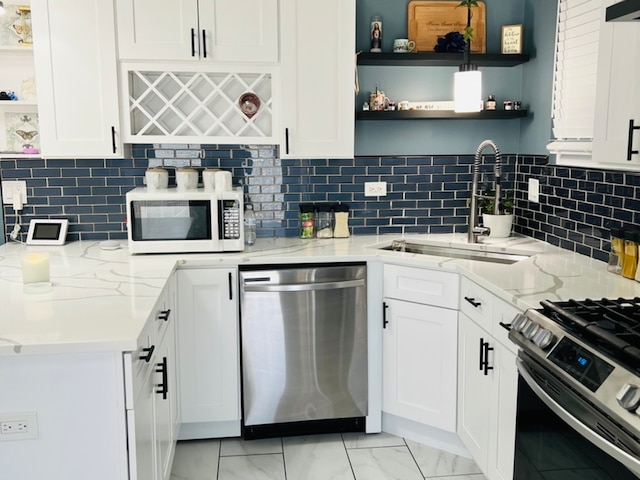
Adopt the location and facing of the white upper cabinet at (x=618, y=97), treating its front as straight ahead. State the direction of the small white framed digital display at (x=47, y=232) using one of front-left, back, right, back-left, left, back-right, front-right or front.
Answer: front-right

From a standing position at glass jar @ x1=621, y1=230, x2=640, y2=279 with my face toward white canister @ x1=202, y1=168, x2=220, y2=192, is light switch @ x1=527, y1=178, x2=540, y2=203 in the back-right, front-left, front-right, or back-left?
front-right

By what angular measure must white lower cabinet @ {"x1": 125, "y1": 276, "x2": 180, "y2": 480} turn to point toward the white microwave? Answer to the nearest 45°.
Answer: approximately 90° to its left

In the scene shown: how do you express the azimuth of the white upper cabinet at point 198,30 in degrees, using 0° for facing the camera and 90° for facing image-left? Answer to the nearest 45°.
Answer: approximately 0°

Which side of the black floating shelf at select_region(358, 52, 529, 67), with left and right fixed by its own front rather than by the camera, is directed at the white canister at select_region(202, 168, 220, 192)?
right

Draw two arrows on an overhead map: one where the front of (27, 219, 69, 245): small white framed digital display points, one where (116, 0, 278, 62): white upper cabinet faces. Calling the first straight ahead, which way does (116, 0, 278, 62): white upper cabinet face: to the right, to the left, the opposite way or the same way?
the same way

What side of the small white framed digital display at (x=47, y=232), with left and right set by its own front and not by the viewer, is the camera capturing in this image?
front

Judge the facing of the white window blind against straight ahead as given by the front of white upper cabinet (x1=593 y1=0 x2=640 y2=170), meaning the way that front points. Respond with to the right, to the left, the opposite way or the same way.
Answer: the same way

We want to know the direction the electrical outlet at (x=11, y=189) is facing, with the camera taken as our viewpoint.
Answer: facing the viewer

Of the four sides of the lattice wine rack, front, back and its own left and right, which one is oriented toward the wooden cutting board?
left

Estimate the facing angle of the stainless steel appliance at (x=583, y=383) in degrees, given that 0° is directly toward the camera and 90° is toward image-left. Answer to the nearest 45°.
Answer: approximately 45°

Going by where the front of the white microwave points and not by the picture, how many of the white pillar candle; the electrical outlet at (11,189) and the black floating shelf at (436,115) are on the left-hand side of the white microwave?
1

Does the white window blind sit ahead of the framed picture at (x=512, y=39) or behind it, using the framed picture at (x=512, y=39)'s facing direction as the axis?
ahead

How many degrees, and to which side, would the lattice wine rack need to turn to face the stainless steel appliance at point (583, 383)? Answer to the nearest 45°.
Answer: approximately 45° to its left

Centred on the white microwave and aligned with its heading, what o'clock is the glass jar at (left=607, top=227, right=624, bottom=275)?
The glass jar is roughly at 10 o'clock from the white microwave.

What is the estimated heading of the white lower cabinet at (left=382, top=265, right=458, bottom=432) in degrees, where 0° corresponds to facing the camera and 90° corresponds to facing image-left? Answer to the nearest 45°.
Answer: approximately 45°

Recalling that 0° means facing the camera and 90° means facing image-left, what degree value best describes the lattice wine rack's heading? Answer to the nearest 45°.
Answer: approximately 0°

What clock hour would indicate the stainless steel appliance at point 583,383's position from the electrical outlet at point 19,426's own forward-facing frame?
The stainless steel appliance is roughly at 10 o'clock from the electrical outlet.

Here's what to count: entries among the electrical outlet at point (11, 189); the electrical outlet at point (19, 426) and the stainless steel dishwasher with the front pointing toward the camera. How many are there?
3

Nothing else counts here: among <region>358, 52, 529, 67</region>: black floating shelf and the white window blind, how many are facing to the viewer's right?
0

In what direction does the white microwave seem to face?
toward the camera
